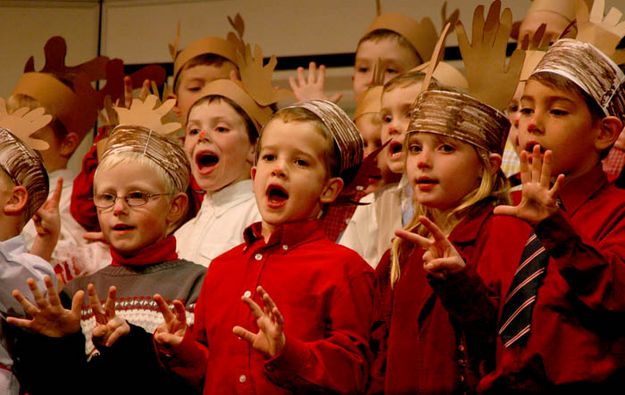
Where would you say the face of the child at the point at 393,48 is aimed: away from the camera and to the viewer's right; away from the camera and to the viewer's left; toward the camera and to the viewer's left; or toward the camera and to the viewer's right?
toward the camera and to the viewer's left

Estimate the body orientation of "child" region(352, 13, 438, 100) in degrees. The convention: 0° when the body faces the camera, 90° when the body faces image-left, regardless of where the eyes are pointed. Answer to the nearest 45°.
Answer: approximately 45°

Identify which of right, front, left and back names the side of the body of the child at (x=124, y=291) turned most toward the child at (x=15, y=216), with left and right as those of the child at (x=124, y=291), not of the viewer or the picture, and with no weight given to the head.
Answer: right

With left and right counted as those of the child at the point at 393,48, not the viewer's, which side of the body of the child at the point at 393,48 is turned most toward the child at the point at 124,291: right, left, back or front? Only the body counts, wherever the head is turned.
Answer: front

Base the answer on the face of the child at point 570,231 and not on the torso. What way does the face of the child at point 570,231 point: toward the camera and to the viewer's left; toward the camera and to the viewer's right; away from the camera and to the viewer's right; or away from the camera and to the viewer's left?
toward the camera and to the viewer's left

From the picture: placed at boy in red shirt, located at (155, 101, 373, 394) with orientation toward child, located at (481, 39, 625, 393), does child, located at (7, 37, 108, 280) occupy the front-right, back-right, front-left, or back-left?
back-left

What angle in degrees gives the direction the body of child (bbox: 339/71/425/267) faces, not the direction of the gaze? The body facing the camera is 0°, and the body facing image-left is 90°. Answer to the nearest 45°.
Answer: approximately 45°

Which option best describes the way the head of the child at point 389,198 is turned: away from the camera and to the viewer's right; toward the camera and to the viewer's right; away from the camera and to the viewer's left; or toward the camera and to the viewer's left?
toward the camera and to the viewer's left

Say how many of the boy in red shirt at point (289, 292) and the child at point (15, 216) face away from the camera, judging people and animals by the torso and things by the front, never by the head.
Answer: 0
